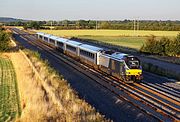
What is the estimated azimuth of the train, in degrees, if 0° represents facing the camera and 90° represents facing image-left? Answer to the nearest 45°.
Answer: approximately 315°
